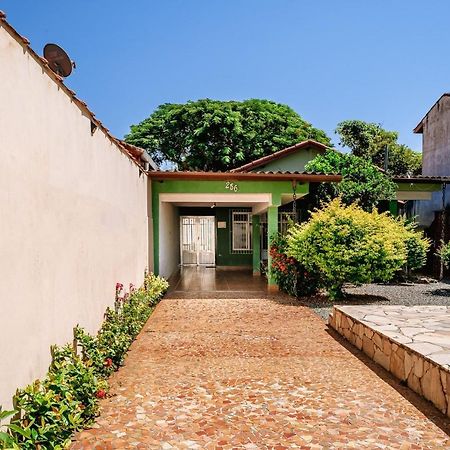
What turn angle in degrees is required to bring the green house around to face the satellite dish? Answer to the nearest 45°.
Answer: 0° — it already faces it

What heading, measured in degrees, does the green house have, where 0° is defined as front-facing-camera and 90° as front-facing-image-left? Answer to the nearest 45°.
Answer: approximately 0°

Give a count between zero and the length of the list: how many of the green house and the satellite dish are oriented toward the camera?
1

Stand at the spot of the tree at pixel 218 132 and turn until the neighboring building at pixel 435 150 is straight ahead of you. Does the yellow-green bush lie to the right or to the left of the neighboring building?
right

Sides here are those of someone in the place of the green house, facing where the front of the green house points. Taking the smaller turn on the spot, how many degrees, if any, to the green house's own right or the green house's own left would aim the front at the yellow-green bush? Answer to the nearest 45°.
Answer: approximately 45° to the green house's own left

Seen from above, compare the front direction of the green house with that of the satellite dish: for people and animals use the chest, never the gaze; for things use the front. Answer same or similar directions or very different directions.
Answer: very different directions

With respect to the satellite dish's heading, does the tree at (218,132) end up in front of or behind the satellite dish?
in front

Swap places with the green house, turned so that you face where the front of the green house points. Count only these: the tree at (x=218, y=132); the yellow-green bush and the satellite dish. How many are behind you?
1

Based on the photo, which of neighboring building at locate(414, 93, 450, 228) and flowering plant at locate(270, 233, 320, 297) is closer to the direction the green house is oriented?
the flowering plant

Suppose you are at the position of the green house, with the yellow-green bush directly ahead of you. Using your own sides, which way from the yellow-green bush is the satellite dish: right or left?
right
